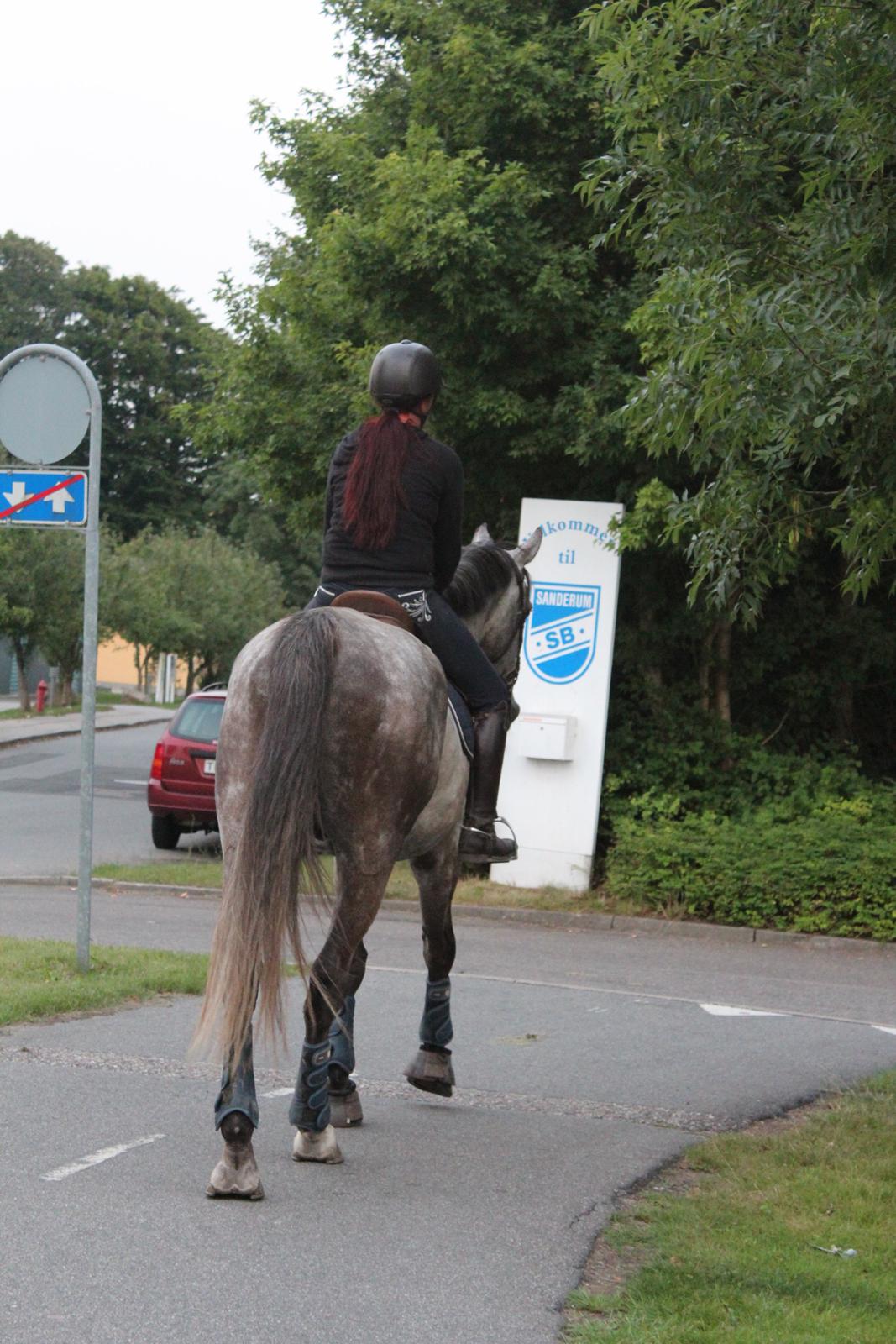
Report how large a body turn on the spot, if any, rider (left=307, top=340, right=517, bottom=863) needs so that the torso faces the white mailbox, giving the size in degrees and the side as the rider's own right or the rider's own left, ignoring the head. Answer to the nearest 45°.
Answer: approximately 45° to the rider's own left

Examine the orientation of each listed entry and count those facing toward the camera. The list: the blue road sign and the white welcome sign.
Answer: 2

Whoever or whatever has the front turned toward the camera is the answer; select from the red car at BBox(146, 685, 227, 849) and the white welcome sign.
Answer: the white welcome sign

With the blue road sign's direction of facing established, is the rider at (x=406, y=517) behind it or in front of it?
in front

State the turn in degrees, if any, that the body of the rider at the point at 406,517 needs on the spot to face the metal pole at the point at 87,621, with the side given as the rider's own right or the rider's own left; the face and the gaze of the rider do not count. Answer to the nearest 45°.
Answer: approximately 90° to the rider's own left

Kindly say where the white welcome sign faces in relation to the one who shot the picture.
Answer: facing the viewer

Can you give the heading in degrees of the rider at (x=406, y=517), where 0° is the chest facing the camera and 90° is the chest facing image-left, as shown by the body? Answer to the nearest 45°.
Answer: approximately 225°

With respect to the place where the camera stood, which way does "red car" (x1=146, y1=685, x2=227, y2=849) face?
facing away from the viewer

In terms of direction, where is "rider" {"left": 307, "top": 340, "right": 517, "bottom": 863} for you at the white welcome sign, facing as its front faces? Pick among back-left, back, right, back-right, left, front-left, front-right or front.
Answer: front

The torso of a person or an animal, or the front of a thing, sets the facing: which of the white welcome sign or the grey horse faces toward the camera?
the white welcome sign

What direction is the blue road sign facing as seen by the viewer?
toward the camera

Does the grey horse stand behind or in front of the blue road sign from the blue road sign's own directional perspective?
in front

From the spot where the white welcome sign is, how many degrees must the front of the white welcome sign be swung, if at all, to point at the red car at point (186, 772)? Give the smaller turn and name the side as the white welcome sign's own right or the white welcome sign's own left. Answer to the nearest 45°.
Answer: approximately 135° to the white welcome sign's own right

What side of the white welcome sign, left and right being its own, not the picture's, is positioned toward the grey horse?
front

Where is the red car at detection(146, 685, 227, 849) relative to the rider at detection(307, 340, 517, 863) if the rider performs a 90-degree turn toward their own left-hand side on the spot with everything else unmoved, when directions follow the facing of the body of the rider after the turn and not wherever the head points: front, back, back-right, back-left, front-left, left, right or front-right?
front-right

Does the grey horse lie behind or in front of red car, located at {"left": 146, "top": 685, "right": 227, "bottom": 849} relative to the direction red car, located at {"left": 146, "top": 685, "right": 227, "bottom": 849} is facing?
behind
